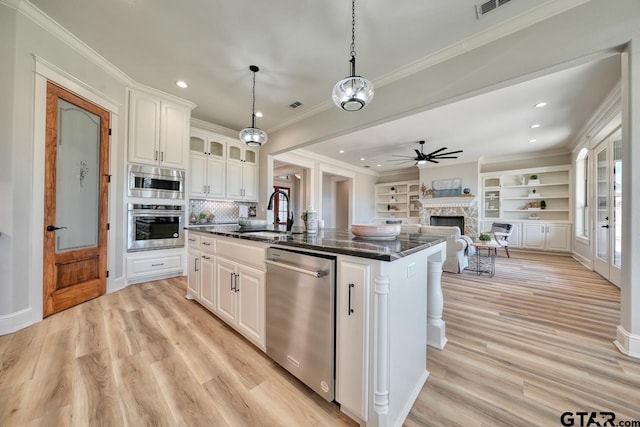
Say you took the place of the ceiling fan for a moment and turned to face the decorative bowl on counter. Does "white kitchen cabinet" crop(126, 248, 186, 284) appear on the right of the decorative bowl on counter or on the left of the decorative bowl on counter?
right

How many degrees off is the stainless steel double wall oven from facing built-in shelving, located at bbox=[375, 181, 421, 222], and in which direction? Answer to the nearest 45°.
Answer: approximately 45° to its left

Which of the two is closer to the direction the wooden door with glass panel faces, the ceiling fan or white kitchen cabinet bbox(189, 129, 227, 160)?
the ceiling fan

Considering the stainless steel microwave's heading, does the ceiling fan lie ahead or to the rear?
ahead

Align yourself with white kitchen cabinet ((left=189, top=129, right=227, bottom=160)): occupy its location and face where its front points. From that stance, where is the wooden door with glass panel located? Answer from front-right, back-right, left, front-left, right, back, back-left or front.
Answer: right

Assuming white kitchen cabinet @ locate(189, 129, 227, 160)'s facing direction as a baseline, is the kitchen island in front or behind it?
in front

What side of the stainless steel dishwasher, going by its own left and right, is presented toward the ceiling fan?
back

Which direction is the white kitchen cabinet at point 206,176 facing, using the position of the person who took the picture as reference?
facing the viewer and to the right of the viewer

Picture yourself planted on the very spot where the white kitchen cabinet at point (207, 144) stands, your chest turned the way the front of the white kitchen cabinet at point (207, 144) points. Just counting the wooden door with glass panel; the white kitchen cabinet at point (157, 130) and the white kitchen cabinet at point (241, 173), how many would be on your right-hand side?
2
